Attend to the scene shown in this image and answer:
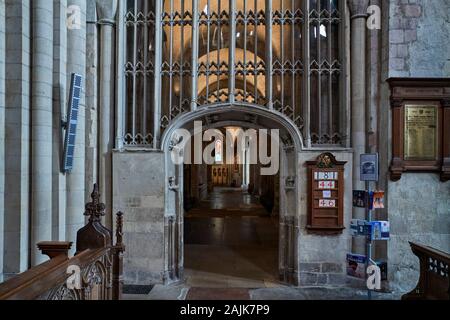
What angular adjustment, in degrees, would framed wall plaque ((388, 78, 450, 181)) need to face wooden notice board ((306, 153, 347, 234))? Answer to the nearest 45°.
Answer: approximately 90° to its right

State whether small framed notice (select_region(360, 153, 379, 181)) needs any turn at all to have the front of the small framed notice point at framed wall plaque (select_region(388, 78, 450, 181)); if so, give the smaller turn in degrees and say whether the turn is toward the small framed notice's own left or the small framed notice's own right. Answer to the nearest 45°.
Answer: approximately 135° to the small framed notice's own left

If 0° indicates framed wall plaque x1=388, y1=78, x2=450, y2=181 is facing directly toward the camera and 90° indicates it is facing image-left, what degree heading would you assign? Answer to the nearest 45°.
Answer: approximately 0°

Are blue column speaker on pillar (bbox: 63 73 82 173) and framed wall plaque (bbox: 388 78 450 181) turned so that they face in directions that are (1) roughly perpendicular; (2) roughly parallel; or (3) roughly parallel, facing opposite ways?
roughly perpendicular

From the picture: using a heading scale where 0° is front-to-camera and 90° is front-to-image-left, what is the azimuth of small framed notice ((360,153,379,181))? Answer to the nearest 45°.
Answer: approximately 0°

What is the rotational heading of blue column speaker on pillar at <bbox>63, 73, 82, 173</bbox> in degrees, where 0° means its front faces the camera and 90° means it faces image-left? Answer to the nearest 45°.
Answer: approximately 315°

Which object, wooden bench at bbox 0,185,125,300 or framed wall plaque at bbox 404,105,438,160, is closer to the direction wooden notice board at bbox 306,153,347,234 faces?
the wooden bench
